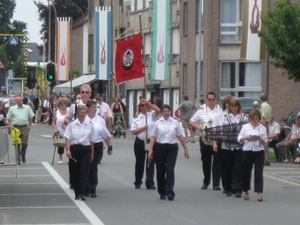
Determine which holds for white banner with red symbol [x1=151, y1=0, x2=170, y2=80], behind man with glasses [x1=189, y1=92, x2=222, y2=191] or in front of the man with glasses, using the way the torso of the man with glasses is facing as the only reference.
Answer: behind

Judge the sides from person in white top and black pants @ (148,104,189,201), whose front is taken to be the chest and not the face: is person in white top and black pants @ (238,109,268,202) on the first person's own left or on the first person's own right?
on the first person's own left

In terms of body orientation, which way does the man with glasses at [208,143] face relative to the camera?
toward the camera

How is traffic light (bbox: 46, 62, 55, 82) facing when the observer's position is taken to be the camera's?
facing the viewer

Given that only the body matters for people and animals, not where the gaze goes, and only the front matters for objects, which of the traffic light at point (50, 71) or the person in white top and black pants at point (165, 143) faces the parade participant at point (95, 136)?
the traffic light

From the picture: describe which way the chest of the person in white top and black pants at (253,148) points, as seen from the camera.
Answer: toward the camera

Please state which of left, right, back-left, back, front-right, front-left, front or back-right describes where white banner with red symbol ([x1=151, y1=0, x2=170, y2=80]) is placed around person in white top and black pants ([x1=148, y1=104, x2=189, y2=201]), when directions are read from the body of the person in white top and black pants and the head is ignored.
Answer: back

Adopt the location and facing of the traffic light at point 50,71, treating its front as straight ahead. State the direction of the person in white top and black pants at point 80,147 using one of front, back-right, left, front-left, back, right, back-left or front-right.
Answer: front

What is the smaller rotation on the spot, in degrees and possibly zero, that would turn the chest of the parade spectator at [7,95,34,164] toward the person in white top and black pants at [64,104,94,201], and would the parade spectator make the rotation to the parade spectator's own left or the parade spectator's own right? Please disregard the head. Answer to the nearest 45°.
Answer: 0° — they already face them
